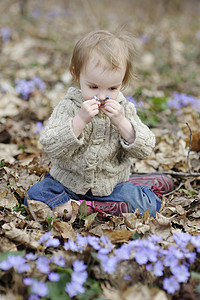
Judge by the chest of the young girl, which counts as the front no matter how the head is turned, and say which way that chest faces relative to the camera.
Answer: toward the camera

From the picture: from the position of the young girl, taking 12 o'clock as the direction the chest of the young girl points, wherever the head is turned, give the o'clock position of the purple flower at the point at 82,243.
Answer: The purple flower is roughly at 12 o'clock from the young girl.

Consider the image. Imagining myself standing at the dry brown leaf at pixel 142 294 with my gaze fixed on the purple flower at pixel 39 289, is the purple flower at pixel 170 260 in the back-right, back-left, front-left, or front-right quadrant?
back-right

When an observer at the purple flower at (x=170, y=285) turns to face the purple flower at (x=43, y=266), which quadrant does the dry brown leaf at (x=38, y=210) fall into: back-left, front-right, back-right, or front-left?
front-right

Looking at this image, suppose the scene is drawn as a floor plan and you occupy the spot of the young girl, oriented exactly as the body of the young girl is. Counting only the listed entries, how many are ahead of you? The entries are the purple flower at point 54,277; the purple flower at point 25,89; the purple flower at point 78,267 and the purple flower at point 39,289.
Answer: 3

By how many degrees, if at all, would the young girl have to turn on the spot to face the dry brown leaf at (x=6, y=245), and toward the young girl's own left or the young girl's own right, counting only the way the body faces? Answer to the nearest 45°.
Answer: approximately 45° to the young girl's own right

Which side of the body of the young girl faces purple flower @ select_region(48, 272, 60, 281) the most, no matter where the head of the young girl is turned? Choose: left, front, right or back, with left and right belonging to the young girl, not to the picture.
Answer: front

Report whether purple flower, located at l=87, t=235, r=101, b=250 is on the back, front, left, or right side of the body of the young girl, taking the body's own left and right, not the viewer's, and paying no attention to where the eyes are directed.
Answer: front

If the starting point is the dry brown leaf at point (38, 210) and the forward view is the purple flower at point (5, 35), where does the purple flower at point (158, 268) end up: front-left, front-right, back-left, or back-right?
back-right

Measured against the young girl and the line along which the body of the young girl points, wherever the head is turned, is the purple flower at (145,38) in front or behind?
behind

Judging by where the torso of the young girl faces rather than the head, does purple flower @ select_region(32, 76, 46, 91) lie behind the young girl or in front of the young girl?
behind

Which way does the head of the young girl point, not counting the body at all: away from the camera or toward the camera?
toward the camera
